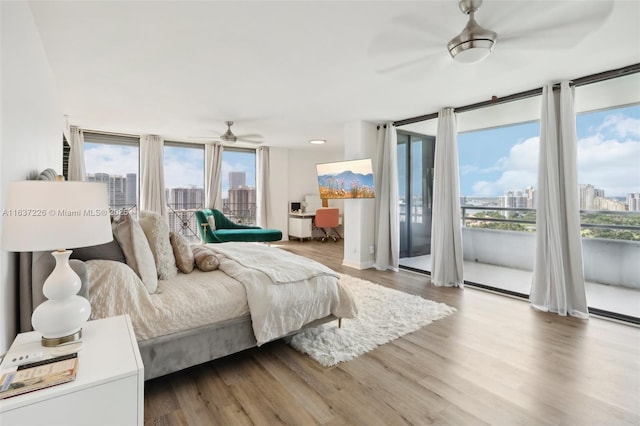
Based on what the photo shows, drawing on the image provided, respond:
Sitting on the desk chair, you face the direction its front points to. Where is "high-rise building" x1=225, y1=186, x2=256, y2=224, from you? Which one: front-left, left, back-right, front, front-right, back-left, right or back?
front

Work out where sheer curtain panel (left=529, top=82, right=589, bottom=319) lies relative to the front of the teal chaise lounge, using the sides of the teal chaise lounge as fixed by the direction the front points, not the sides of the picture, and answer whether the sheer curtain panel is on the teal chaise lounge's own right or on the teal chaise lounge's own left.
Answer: on the teal chaise lounge's own right

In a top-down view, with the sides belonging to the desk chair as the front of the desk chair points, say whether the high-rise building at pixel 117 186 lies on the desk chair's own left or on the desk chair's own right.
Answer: on the desk chair's own left

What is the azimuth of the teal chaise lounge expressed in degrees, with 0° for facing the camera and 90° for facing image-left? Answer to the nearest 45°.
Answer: approximately 270°

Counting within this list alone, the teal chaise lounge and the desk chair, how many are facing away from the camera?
1

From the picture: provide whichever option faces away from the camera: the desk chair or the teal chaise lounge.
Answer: the desk chair

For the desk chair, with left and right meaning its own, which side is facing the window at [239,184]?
left

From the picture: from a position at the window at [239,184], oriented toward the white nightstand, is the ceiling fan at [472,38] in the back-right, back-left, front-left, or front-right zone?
front-left

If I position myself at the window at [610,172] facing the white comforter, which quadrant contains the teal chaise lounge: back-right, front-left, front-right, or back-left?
front-right

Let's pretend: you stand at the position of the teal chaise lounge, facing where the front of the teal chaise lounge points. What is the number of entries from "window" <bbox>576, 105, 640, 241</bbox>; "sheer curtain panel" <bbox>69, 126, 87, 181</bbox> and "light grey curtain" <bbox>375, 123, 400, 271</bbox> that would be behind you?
1

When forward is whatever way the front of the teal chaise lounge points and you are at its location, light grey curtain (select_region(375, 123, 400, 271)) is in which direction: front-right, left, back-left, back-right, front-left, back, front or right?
front-right

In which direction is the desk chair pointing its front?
away from the camera

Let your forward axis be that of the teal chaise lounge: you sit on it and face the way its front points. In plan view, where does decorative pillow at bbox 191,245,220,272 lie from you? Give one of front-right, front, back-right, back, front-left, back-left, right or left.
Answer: right

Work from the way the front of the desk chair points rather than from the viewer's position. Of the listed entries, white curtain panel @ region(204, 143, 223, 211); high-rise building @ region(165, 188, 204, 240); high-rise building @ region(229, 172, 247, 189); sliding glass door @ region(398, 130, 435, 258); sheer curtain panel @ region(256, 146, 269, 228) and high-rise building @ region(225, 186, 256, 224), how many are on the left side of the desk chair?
5
